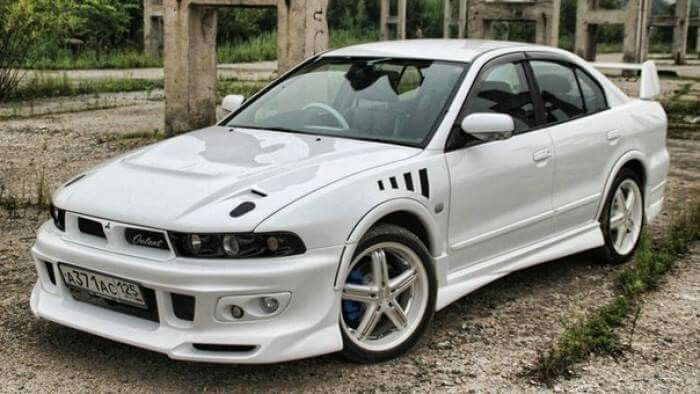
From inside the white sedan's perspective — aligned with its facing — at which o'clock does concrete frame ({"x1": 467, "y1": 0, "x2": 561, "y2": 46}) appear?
The concrete frame is roughly at 5 o'clock from the white sedan.

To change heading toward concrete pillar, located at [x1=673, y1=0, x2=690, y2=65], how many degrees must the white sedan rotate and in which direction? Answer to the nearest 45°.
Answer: approximately 135° to its right

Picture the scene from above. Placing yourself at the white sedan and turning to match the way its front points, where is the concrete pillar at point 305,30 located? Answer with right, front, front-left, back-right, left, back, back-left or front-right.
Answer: back-right

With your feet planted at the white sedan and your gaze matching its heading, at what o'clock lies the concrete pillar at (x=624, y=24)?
The concrete pillar is roughly at 5 o'clock from the white sedan.

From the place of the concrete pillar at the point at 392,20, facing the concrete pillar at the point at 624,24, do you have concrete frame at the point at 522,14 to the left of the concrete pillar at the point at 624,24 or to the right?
right

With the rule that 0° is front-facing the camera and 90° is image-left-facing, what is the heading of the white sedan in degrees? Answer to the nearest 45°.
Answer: approximately 45°

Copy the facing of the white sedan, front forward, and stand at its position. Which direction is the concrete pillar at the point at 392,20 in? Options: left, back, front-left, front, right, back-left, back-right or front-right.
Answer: back-right

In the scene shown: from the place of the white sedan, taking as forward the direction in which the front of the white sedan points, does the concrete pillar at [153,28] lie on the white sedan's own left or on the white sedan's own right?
on the white sedan's own right
